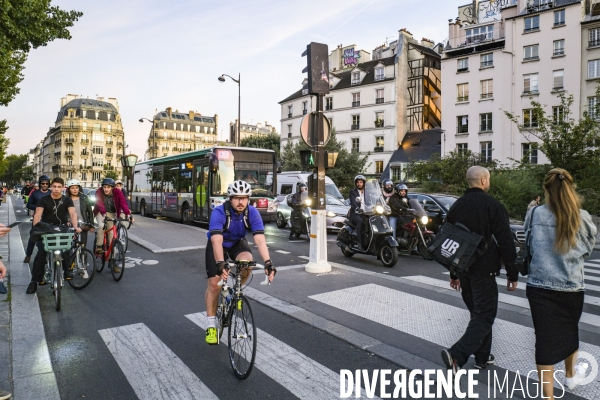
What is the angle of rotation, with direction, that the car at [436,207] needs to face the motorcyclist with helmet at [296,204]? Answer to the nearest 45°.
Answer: approximately 135° to its right

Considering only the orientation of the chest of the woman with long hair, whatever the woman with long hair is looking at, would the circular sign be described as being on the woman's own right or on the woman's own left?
on the woman's own left

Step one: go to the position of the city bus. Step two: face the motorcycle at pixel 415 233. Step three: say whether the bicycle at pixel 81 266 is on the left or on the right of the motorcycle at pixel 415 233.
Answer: right

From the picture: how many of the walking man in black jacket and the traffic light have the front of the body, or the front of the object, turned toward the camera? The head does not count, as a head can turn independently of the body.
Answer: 0

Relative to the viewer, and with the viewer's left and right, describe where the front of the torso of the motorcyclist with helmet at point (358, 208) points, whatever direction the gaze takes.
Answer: facing the viewer and to the right of the viewer

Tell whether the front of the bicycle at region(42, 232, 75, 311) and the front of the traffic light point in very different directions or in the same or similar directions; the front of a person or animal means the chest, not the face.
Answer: very different directions

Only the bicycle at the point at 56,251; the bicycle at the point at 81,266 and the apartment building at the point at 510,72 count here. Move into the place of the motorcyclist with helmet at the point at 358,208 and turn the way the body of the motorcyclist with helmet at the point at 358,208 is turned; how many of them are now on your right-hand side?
2

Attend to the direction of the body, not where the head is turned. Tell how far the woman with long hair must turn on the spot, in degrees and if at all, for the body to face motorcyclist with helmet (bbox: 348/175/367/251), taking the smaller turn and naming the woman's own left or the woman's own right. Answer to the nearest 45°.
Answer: approximately 45° to the woman's own left

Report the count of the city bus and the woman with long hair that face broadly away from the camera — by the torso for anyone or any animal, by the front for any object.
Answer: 1

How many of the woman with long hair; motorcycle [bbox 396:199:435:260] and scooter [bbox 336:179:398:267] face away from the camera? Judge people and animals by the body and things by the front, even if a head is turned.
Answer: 1

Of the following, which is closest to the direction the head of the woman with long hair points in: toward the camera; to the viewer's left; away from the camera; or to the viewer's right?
away from the camera

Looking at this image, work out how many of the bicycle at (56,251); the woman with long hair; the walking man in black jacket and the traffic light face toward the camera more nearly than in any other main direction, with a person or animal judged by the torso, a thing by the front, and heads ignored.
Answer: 1

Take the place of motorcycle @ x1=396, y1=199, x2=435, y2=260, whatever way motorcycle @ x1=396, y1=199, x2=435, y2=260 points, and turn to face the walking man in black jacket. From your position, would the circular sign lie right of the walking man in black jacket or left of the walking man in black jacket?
right

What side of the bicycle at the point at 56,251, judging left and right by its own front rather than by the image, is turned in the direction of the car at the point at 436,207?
left
